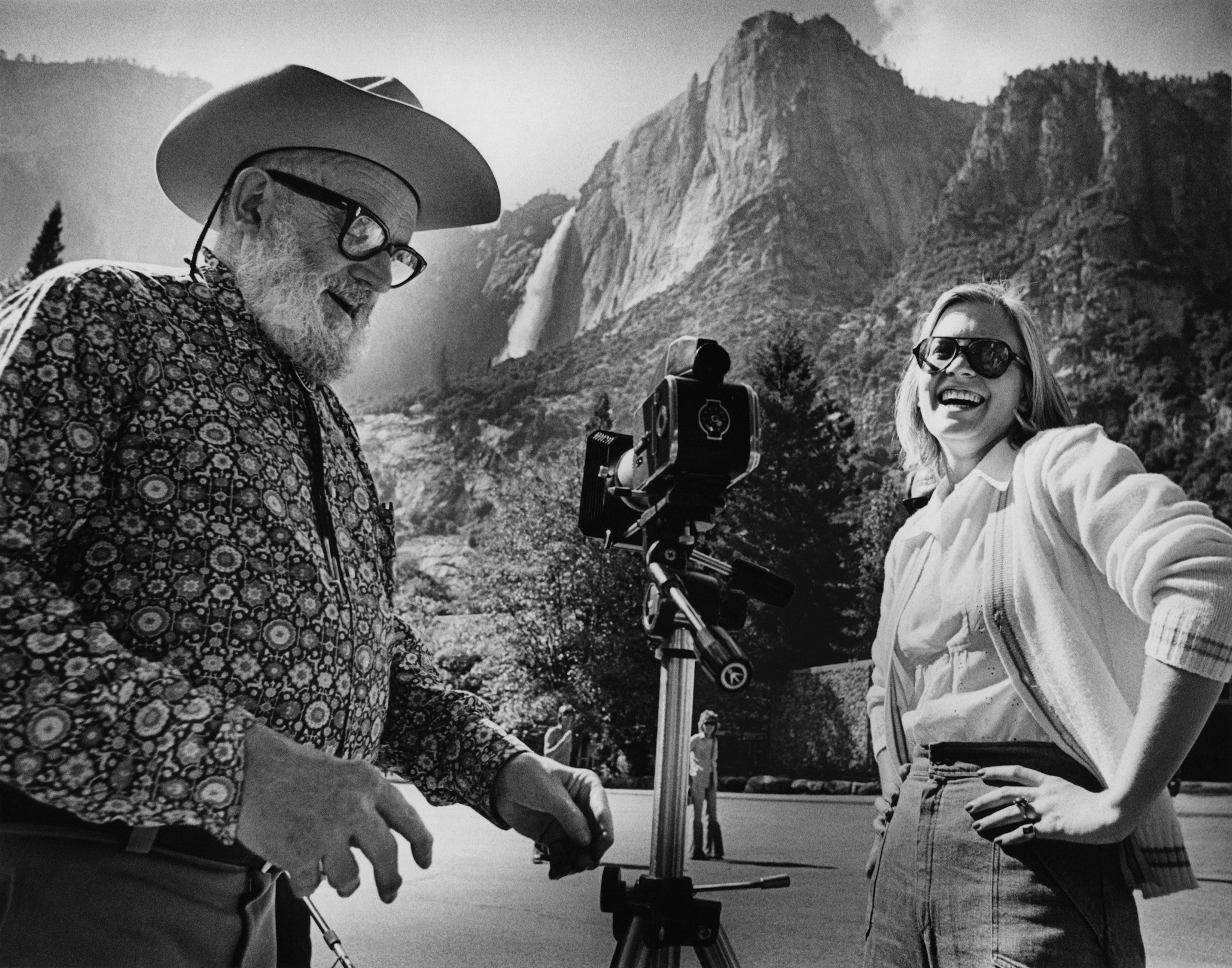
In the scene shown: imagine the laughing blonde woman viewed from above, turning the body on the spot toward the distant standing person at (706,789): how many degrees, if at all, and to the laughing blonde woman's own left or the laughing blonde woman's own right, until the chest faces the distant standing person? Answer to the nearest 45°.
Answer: approximately 135° to the laughing blonde woman's own right

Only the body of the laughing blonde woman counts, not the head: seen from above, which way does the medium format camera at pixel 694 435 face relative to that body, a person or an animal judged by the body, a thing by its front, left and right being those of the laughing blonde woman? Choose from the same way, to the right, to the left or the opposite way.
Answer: to the right

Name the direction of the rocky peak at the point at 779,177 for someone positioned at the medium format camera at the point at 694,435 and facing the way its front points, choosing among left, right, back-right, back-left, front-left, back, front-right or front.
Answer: front-right

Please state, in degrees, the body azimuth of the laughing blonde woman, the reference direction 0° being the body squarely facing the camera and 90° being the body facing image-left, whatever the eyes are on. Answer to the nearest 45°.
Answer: approximately 45°

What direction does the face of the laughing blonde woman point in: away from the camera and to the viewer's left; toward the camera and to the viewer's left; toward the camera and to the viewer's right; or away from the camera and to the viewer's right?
toward the camera and to the viewer's left

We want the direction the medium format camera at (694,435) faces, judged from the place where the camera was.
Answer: facing away from the viewer and to the left of the viewer

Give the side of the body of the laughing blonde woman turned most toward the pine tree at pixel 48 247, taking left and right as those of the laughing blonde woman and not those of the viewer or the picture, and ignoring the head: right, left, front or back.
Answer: right

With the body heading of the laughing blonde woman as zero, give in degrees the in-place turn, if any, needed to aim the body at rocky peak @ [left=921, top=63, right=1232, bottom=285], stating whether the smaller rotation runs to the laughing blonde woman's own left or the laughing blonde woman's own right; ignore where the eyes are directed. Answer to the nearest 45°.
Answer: approximately 135° to the laughing blonde woman's own right

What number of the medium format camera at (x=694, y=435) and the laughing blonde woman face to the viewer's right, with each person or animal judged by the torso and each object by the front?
0
